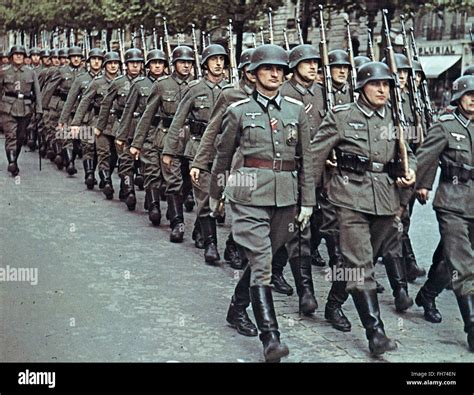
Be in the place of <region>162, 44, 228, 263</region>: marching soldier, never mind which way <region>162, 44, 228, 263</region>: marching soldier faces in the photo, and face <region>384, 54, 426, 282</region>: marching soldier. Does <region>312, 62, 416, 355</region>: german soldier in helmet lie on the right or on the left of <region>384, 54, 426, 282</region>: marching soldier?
right

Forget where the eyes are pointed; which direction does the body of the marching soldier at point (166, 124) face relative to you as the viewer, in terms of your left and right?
facing the viewer and to the right of the viewer

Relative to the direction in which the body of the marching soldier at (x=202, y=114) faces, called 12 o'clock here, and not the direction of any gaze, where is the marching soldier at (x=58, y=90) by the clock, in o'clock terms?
the marching soldier at (x=58, y=90) is roughly at 7 o'clock from the marching soldier at (x=202, y=114).

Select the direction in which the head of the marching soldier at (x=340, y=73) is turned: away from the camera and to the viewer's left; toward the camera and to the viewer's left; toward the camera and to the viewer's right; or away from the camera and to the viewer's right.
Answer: toward the camera and to the viewer's right

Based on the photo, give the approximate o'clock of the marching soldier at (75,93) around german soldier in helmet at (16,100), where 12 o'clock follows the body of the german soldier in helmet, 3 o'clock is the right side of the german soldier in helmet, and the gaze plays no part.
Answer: The marching soldier is roughly at 9 o'clock from the german soldier in helmet.

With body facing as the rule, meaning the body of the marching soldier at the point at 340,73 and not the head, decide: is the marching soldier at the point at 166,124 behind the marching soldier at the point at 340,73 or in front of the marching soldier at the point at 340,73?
behind

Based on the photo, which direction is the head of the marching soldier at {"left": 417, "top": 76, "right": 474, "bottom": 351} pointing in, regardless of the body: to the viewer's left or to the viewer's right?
to the viewer's right

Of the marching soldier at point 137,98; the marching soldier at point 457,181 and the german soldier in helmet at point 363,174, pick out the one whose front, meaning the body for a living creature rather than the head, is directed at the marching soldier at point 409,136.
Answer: the marching soldier at point 137,98

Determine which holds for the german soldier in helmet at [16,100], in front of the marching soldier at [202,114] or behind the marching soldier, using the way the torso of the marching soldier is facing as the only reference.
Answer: behind

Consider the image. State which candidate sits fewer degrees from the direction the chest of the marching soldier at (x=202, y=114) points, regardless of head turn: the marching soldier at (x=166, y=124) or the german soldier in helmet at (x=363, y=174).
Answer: the german soldier in helmet

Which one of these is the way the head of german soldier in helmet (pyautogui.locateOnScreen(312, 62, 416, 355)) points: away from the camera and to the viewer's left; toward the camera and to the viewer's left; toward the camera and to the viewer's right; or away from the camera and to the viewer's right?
toward the camera and to the viewer's right
